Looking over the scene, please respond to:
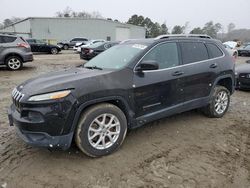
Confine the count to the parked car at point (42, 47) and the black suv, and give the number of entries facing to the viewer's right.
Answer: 1

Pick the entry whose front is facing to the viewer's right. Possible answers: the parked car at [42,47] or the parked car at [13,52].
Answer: the parked car at [42,47]

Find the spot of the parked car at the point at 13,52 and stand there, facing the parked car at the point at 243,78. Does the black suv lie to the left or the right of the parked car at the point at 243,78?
right

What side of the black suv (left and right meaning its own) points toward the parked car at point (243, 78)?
back

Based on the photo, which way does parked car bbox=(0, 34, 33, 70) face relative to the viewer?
to the viewer's left
